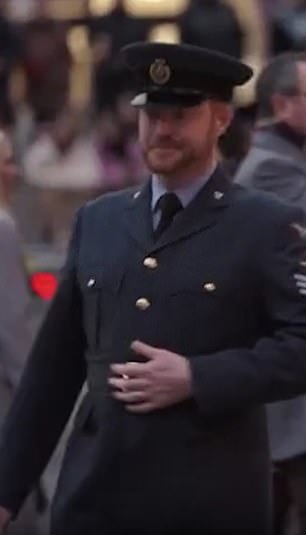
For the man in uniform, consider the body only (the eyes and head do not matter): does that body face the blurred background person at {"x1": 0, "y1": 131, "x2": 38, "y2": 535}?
no

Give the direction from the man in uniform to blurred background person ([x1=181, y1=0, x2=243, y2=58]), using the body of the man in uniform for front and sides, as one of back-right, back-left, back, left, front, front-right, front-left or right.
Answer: back-right

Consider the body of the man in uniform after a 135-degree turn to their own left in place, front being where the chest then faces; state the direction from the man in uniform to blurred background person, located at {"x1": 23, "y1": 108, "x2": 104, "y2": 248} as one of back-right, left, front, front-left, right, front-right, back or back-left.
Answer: left

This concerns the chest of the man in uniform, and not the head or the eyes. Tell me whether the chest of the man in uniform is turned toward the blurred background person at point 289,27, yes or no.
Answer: no

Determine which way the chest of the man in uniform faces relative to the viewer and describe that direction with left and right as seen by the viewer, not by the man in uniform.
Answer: facing the viewer and to the left of the viewer

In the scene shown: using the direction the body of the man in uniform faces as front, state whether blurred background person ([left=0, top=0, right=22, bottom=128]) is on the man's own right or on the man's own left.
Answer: on the man's own right
